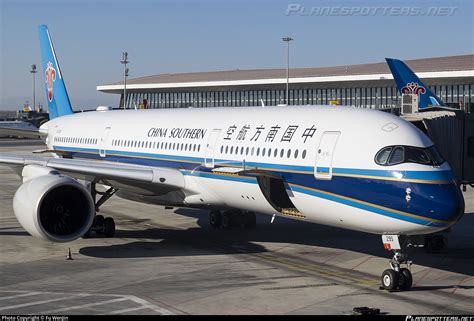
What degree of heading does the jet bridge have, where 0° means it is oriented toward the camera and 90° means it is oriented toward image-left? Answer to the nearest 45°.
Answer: approximately 90°

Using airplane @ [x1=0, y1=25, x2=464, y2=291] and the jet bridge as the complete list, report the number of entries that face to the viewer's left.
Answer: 1

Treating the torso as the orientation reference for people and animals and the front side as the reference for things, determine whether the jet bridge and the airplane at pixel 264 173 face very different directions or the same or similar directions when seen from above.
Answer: very different directions

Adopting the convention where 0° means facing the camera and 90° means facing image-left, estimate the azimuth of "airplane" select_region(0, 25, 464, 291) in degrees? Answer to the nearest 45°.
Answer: approximately 315°
